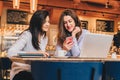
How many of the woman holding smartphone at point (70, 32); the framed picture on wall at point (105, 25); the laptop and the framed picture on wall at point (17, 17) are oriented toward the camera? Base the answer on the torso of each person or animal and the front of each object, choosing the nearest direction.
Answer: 3

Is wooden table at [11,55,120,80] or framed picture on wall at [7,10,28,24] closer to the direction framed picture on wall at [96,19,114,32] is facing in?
the wooden table

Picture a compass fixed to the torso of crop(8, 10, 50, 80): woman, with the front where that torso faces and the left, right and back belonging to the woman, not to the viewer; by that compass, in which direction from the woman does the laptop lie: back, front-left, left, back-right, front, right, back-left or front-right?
front

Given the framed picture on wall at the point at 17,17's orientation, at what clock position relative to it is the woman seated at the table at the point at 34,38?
The woman seated at the table is roughly at 12 o'clock from the framed picture on wall.

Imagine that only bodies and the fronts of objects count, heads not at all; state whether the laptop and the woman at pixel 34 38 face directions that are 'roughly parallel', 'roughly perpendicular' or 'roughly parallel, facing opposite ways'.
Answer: roughly parallel, facing opposite ways

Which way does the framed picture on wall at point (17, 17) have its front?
toward the camera

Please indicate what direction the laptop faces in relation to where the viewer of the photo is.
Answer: facing away from the viewer and to the left of the viewer

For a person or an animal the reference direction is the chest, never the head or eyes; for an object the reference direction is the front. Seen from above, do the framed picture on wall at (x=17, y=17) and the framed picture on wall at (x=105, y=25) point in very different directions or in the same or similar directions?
same or similar directions

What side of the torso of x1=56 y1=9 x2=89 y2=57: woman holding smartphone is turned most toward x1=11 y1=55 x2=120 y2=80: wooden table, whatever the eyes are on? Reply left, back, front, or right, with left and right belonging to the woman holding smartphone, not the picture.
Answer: front

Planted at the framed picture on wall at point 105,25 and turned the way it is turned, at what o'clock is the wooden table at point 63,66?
The wooden table is roughly at 12 o'clock from the framed picture on wall.

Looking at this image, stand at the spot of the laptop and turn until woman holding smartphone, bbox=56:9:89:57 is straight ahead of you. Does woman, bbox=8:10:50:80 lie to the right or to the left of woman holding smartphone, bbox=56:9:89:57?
left

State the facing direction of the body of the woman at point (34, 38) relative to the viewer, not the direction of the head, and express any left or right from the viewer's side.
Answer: facing the viewer and to the right of the viewer

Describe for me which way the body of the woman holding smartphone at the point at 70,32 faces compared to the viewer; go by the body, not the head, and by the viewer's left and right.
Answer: facing the viewer

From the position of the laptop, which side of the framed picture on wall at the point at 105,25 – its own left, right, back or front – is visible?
front

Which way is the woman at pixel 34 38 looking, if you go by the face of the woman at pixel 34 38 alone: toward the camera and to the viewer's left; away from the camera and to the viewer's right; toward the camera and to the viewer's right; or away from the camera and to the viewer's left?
toward the camera and to the viewer's right

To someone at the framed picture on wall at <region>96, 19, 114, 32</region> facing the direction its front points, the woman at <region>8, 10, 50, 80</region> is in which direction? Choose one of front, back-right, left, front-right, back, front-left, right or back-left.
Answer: front
